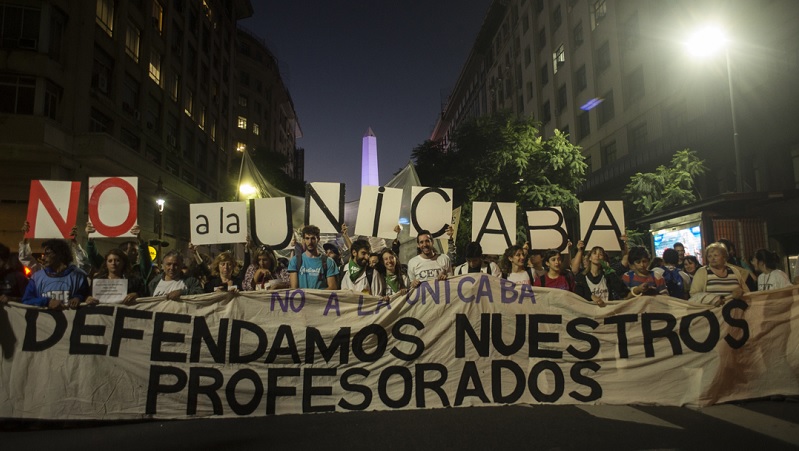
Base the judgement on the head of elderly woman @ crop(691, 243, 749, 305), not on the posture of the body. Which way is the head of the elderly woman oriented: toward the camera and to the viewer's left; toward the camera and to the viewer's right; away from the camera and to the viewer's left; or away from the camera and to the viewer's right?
toward the camera and to the viewer's left

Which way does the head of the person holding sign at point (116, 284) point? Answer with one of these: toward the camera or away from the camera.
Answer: toward the camera

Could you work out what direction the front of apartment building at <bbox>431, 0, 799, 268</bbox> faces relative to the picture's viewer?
facing the viewer and to the left of the viewer

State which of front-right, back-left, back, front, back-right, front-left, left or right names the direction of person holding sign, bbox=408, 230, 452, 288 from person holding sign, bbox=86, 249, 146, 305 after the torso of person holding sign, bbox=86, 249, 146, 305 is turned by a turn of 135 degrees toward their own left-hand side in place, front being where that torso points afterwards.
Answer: front-right

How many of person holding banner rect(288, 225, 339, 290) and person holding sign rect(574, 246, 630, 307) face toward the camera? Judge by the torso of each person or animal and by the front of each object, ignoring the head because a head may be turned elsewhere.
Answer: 2

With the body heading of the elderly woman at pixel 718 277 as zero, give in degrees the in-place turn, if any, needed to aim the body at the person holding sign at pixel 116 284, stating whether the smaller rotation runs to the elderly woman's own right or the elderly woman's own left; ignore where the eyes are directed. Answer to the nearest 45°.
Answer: approximately 45° to the elderly woman's own right

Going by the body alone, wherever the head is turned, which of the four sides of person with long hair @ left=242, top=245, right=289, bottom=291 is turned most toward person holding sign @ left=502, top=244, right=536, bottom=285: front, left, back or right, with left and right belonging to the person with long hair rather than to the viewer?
left

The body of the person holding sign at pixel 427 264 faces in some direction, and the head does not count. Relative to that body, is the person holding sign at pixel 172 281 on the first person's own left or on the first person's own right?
on the first person's own right

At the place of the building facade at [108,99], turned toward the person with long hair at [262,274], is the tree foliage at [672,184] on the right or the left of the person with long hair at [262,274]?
left

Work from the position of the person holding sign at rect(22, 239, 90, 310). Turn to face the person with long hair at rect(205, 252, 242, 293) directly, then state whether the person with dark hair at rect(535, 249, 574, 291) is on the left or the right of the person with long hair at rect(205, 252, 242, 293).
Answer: right

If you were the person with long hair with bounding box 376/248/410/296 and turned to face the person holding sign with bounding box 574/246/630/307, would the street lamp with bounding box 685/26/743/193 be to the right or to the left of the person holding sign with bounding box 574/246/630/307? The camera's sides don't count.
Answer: left

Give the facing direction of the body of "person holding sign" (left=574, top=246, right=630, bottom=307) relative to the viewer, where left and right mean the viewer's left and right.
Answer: facing the viewer

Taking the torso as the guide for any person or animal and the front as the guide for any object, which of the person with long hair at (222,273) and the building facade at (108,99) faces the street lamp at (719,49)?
the building facade

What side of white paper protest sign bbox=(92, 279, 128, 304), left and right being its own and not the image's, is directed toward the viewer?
front

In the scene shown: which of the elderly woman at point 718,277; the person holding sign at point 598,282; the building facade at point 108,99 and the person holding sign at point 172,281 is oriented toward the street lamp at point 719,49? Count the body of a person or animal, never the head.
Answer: the building facade

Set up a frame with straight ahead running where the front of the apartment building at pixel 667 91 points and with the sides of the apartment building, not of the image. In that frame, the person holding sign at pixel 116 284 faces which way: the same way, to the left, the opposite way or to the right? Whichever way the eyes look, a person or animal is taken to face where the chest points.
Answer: to the left

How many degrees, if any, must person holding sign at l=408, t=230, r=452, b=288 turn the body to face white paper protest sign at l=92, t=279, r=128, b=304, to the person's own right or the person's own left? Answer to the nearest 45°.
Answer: approximately 45° to the person's own right

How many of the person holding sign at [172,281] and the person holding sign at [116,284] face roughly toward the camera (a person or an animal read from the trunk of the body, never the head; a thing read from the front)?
2
